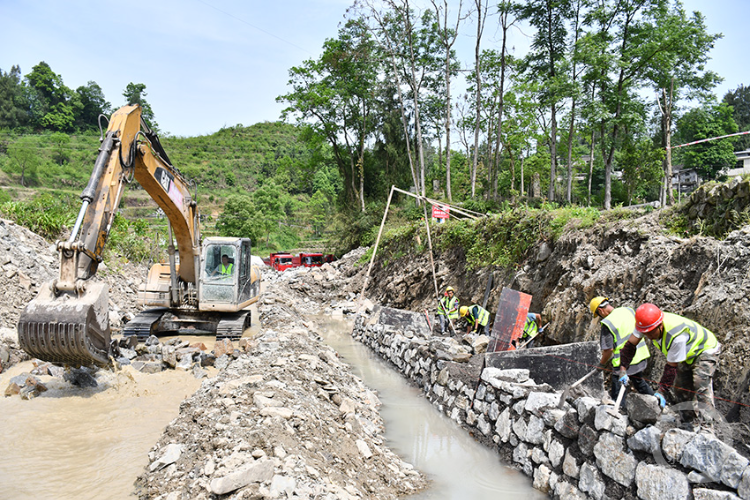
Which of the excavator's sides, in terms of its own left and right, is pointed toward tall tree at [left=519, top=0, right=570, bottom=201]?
back

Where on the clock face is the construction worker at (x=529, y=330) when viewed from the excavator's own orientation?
The construction worker is roughly at 8 o'clock from the excavator.

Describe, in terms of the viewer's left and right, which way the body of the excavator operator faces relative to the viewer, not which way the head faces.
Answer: facing the viewer and to the left of the viewer

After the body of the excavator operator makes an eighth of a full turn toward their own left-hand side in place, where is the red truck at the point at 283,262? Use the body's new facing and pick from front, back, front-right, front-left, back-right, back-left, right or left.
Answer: back

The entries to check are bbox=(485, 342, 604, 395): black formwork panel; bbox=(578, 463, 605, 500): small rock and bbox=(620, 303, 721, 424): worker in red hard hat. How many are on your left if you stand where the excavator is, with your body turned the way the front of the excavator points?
3

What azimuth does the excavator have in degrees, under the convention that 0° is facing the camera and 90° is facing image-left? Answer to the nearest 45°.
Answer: approximately 45°

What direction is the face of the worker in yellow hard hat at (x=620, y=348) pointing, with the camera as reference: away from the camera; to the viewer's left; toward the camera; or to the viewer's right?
to the viewer's left

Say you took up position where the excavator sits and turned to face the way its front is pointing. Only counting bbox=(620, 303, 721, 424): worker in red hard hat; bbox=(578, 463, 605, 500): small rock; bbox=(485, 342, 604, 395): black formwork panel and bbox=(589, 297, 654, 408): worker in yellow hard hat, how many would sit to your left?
4

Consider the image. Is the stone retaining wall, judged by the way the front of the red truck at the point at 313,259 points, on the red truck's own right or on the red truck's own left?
on the red truck's own left

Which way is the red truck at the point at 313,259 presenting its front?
to the viewer's left

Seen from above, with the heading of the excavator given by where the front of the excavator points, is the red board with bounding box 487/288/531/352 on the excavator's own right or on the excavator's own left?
on the excavator's own left

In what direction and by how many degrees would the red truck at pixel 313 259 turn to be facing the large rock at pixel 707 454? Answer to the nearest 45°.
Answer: approximately 90° to its left
